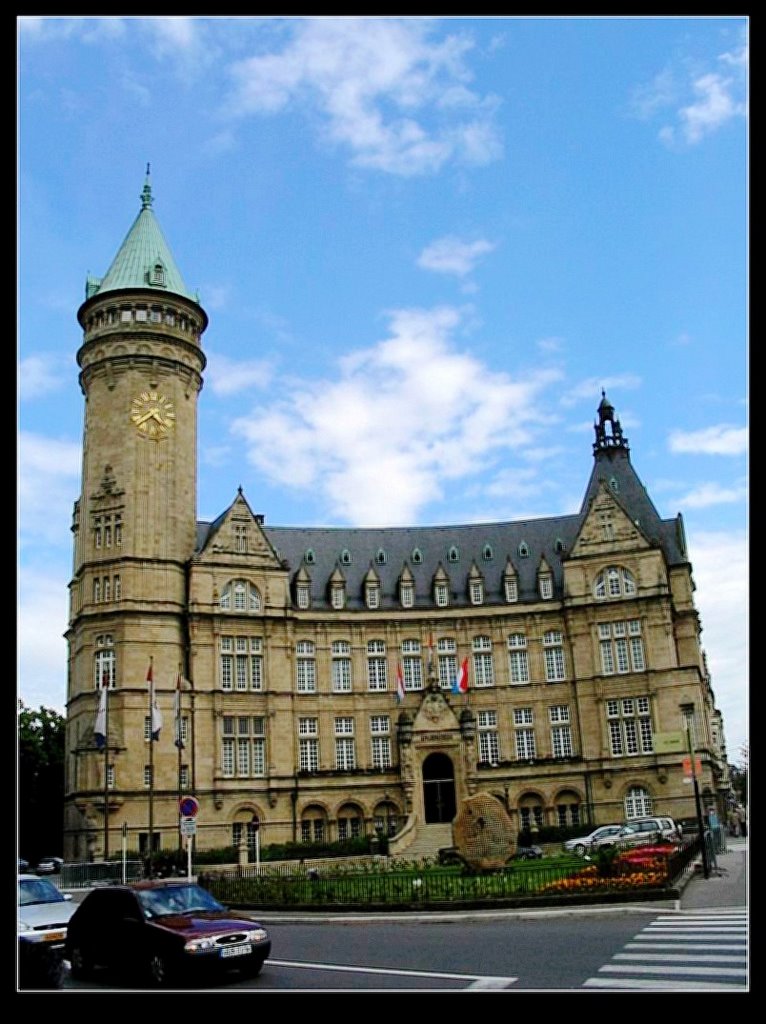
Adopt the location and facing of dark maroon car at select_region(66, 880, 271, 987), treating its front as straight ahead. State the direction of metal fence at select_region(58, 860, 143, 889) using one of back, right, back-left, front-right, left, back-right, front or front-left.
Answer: back-left

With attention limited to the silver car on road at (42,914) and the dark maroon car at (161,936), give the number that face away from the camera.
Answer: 0

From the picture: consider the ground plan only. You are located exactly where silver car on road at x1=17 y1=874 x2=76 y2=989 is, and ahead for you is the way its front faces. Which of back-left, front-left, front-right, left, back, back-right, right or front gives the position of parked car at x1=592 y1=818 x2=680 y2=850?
left

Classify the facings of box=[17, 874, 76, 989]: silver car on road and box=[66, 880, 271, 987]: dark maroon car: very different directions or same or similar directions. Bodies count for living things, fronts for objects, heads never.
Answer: same or similar directions

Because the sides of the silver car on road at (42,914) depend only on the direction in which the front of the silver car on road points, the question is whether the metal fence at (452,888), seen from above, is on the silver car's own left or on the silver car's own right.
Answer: on the silver car's own left

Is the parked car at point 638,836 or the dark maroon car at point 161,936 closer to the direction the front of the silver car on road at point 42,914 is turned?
the dark maroon car

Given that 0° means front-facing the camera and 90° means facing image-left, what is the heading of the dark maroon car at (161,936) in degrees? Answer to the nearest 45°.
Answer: approximately 315°

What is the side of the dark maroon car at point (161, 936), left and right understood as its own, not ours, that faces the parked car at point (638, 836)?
left

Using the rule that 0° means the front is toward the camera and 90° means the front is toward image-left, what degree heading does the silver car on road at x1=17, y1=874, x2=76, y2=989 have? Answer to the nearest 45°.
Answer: approximately 315°

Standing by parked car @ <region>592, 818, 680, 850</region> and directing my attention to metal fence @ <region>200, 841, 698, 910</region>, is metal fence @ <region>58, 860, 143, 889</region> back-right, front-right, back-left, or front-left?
front-right

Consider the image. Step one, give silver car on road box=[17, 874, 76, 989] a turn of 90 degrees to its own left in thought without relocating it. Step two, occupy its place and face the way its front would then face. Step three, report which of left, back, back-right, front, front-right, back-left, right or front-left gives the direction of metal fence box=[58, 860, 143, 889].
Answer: front-left
